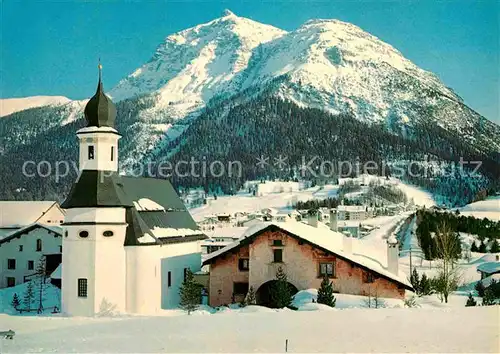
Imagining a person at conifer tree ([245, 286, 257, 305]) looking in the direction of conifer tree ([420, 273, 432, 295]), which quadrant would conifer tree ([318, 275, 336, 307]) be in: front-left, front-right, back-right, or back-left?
front-right

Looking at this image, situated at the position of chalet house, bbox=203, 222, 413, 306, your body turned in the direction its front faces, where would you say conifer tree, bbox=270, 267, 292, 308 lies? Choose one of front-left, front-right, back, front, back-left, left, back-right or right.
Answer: front

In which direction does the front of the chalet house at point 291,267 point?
toward the camera

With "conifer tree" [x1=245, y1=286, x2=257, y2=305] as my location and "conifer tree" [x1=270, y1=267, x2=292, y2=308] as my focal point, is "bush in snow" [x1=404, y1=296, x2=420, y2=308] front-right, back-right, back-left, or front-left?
front-left

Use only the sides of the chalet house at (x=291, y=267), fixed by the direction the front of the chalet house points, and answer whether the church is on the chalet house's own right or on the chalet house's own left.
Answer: on the chalet house's own right

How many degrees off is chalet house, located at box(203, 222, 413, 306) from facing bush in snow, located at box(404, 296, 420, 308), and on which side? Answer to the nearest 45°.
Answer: approximately 45° to its left

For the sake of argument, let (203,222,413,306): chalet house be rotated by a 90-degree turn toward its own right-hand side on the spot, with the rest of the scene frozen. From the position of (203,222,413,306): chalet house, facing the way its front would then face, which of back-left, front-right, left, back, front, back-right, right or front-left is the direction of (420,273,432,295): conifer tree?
back-right

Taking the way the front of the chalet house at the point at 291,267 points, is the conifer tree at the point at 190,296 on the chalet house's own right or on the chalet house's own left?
on the chalet house's own right
